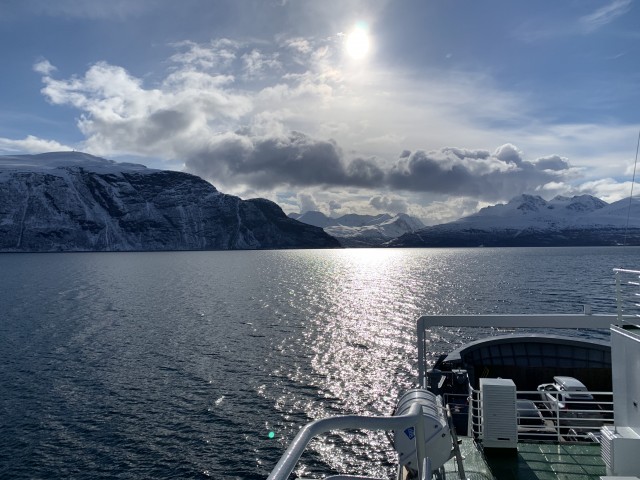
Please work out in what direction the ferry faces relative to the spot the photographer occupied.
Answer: facing away from the viewer
